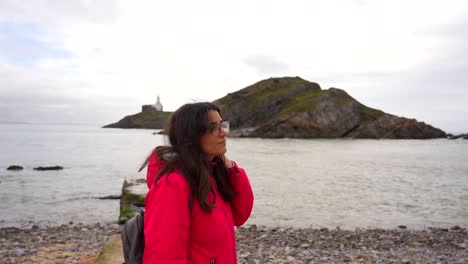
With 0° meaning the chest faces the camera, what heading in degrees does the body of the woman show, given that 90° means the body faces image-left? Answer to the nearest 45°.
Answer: approximately 315°

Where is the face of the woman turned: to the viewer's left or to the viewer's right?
to the viewer's right
